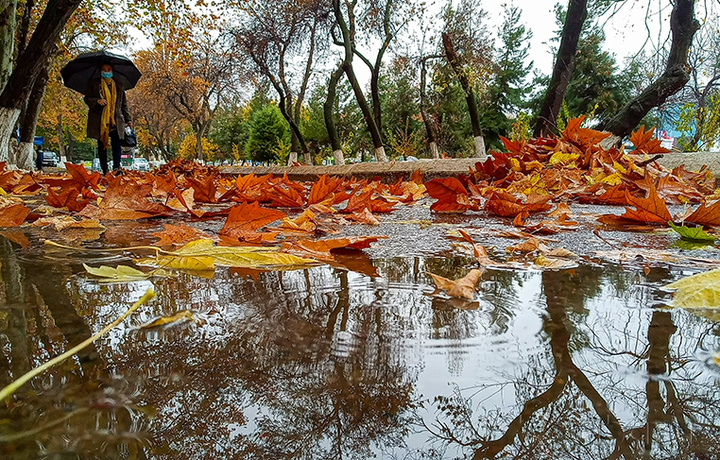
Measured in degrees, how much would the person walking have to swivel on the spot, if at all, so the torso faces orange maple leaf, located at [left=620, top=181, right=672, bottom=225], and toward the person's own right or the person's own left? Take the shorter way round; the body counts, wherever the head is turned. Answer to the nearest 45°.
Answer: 0° — they already face it

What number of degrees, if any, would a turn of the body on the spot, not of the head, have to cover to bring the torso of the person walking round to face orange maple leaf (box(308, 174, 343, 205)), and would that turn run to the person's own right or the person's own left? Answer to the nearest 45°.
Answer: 0° — they already face it

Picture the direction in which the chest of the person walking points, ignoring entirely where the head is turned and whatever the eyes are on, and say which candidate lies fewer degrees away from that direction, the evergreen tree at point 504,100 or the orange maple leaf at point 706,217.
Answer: the orange maple leaf

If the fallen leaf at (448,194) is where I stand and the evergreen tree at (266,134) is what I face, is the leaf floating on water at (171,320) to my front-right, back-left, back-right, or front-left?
back-left

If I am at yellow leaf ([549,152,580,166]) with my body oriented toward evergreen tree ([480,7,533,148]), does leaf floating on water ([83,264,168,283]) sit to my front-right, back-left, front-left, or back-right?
back-left

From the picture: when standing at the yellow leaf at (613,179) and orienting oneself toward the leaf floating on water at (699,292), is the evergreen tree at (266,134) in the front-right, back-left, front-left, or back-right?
back-right

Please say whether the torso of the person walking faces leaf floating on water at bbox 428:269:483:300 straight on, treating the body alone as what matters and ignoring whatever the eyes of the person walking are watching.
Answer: yes

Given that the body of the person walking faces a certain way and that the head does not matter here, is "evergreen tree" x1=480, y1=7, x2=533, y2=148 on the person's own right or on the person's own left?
on the person's own left

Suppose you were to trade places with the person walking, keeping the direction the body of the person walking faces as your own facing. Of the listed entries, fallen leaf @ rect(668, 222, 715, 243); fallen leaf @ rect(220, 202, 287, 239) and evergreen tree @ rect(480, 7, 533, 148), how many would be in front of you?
2

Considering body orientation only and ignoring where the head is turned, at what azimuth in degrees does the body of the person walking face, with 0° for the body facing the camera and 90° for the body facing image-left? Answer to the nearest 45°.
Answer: approximately 0°

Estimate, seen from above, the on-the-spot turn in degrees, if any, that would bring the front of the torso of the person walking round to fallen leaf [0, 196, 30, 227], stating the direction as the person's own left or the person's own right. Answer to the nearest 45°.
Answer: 0° — they already face it

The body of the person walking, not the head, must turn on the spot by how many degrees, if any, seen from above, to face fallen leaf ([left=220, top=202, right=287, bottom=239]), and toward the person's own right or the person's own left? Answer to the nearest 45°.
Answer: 0° — they already face it
